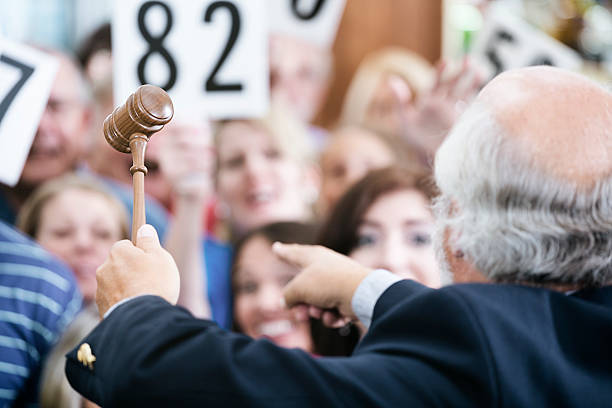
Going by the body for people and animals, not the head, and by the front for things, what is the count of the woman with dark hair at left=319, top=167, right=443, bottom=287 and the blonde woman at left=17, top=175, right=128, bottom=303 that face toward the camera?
2

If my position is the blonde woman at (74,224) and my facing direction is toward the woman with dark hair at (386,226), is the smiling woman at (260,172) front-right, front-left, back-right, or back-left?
front-left

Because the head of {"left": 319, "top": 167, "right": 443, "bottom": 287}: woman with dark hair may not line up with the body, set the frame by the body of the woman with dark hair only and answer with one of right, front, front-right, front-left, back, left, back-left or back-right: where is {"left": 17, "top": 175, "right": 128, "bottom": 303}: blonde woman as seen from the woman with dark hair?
right

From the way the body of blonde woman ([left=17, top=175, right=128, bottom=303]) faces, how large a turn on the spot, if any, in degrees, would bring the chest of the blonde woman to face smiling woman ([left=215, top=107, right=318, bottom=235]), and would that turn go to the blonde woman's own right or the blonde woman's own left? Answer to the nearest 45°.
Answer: approximately 135° to the blonde woman's own left

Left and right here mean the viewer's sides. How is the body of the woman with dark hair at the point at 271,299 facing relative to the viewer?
facing the viewer

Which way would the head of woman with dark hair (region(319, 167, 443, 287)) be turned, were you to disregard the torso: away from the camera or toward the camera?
toward the camera

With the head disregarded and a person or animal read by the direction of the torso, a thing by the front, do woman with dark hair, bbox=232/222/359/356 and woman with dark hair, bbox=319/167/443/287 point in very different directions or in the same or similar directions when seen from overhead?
same or similar directions

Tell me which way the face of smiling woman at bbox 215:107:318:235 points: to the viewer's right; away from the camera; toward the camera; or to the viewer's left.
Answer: toward the camera

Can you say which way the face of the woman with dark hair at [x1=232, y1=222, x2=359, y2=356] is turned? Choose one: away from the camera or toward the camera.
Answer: toward the camera

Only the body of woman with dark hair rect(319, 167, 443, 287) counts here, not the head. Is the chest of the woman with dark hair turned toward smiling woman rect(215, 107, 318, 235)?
no
